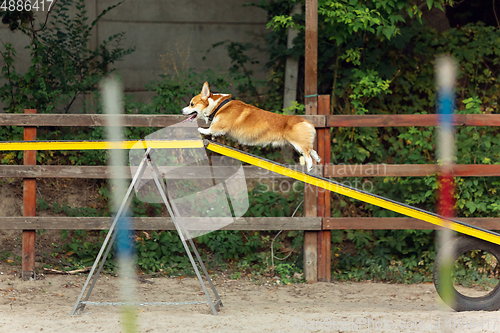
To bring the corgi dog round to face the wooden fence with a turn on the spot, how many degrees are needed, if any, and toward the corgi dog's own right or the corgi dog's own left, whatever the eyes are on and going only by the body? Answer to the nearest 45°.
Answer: approximately 90° to the corgi dog's own right

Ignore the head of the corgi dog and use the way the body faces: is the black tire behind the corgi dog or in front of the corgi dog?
behind

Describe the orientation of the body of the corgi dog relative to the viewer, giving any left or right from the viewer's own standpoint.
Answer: facing to the left of the viewer
